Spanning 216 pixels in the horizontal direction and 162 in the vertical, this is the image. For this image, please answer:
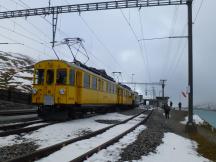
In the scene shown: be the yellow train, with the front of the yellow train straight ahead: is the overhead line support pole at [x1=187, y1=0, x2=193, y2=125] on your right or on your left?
on your left
